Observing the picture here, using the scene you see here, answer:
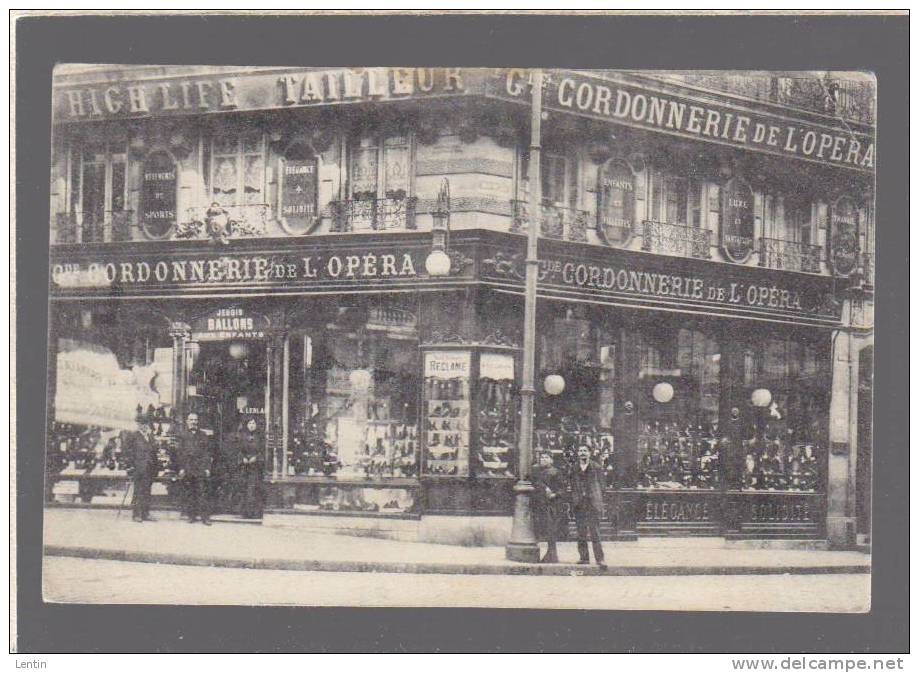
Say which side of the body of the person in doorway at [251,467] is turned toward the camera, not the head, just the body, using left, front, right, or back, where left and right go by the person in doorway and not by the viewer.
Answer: front

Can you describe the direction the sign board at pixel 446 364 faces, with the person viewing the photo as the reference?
facing the viewer

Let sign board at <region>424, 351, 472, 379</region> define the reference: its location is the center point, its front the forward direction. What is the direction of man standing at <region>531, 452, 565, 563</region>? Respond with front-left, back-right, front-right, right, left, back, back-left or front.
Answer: front-left

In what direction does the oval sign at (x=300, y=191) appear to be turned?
toward the camera

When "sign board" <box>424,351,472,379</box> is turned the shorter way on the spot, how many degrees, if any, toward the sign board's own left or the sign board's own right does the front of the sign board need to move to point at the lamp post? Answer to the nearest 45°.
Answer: approximately 45° to the sign board's own left

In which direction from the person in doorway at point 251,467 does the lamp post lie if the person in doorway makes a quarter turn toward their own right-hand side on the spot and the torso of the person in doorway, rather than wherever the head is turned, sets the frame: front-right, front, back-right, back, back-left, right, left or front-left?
back-left

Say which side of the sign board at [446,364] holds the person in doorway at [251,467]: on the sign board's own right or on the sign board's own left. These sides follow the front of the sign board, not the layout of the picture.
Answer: on the sign board's own right
